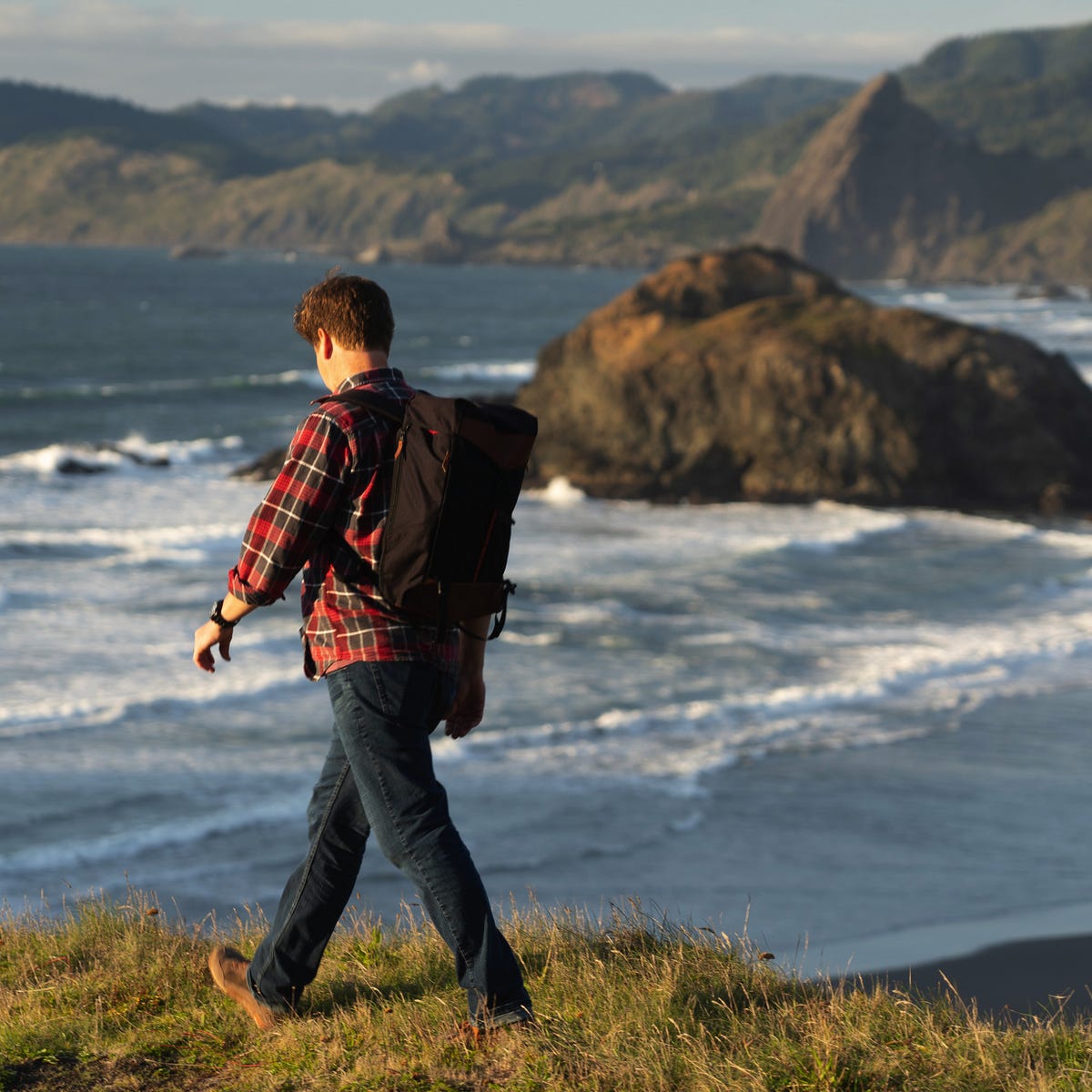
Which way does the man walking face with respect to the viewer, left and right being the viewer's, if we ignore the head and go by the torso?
facing away from the viewer and to the left of the viewer

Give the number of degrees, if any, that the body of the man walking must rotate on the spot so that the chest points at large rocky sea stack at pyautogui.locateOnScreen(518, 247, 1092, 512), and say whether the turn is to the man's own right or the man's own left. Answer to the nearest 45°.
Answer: approximately 45° to the man's own right

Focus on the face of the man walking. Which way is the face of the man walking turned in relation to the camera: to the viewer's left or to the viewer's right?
to the viewer's left
